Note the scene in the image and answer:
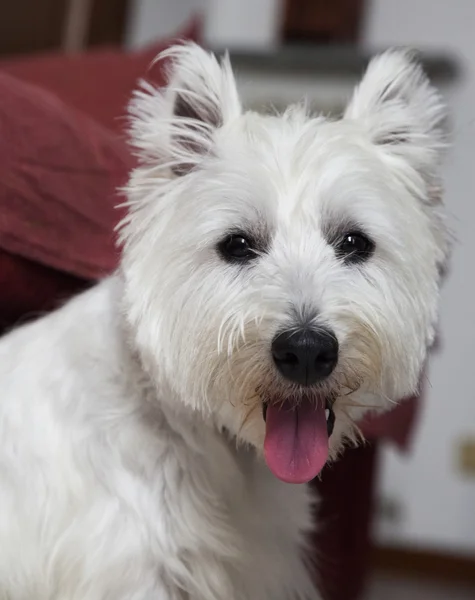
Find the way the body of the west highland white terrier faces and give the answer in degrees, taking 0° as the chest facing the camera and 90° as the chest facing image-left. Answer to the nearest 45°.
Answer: approximately 315°
